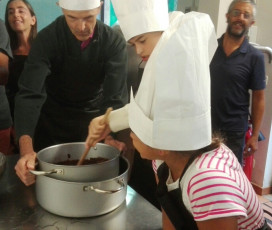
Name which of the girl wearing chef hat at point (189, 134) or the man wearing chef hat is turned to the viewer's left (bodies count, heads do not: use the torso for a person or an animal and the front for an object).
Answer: the girl wearing chef hat

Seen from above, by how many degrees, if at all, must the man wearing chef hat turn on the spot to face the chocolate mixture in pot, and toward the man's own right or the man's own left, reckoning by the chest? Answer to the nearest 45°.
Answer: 0° — they already face it

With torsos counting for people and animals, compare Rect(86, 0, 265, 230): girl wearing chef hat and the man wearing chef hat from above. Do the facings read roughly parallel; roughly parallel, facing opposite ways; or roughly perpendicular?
roughly perpendicular

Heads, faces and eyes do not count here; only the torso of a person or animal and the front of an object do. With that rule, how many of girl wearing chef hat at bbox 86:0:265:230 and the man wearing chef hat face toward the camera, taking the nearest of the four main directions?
1

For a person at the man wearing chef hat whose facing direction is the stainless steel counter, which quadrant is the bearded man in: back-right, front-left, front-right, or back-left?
back-left

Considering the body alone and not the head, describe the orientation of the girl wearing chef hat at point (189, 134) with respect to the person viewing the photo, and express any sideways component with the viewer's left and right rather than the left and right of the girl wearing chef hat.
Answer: facing to the left of the viewer
